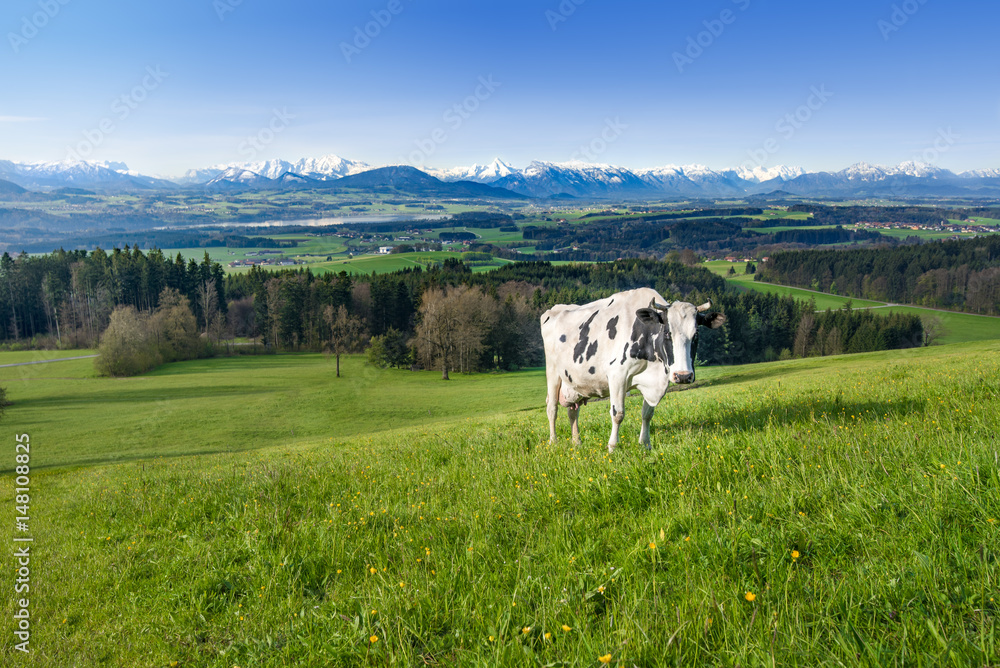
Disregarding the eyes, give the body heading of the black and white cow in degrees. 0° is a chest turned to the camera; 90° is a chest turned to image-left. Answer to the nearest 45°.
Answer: approximately 315°
